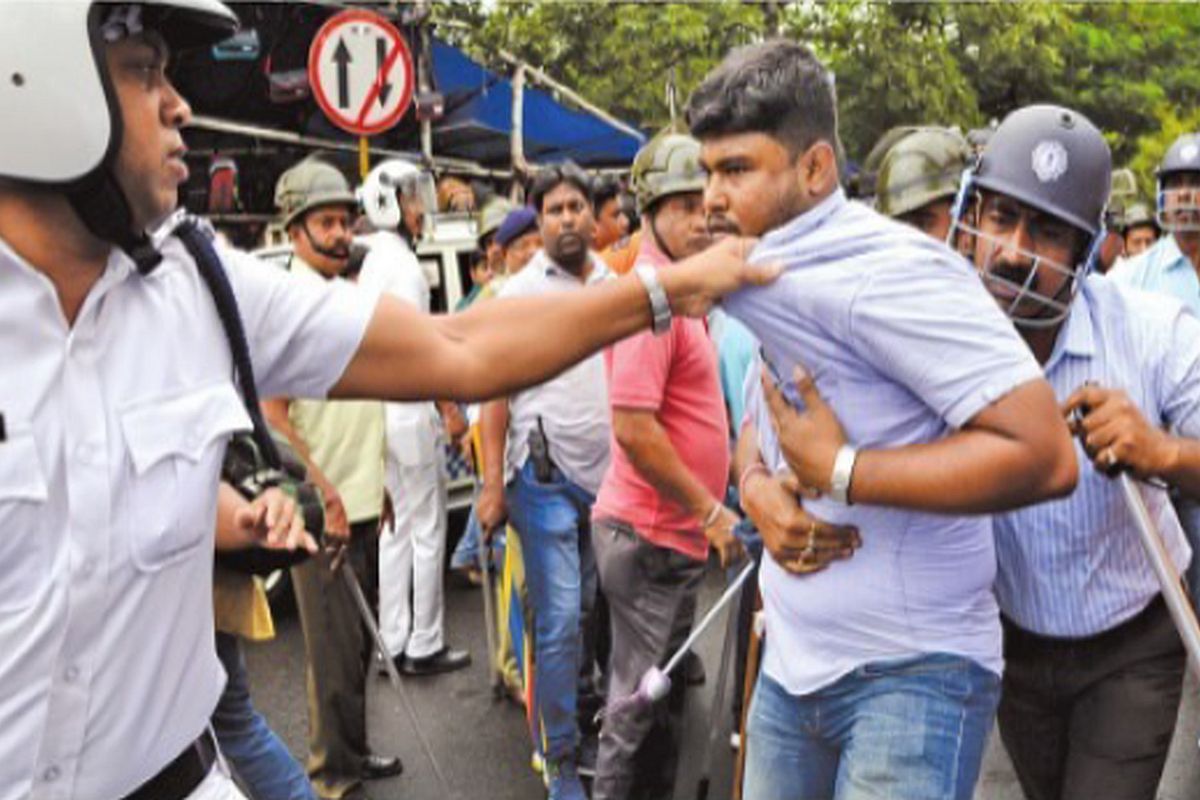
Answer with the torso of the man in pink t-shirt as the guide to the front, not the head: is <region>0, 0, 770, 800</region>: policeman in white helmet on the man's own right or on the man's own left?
on the man's own right

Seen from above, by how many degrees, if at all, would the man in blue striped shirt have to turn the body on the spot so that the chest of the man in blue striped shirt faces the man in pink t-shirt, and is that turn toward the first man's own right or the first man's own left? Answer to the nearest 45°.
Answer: approximately 90° to the first man's own right

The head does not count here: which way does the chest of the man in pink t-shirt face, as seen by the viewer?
to the viewer's right

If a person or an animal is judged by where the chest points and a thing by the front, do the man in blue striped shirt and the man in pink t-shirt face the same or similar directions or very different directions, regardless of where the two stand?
very different directions

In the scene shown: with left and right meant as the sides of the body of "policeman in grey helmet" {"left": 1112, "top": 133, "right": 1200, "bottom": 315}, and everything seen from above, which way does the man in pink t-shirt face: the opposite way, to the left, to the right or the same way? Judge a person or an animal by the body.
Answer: to the left

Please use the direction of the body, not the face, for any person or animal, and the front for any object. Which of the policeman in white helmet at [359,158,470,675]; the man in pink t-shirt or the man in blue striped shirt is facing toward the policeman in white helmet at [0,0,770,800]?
the man in blue striped shirt

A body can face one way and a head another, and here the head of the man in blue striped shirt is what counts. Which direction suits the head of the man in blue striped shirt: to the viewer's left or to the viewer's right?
to the viewer's left

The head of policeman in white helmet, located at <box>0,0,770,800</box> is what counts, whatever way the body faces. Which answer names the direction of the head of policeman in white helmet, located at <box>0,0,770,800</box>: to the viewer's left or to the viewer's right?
to the viewer's right

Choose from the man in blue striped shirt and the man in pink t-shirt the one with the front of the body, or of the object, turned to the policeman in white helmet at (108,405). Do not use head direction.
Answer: the man in blue striped shirt
